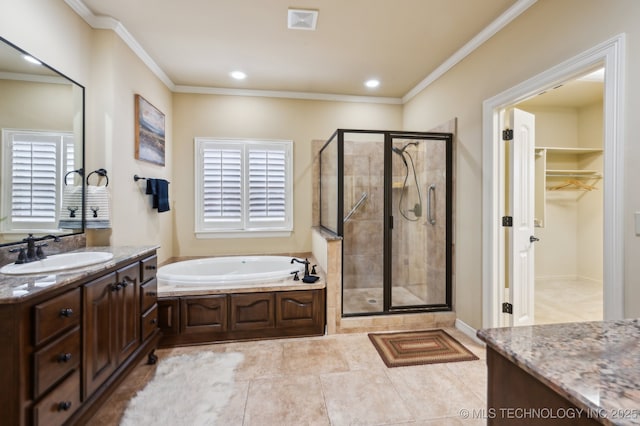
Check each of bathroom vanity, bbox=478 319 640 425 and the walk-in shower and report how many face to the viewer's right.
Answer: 0

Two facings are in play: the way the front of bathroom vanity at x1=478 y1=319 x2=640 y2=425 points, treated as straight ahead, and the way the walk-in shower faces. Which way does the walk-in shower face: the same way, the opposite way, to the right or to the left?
to the left

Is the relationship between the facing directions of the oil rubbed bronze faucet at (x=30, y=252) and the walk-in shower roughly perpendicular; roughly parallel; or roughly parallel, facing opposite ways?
roughly perpendicular

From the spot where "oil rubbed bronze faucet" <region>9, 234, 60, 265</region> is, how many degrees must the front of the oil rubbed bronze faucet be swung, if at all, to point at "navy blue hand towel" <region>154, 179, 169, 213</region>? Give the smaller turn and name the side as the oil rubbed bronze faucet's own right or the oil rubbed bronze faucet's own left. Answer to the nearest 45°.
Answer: approximately 90° to the oil rubbed bronze faucet's own left

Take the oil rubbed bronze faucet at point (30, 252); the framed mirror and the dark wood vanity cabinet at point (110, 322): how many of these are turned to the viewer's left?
0

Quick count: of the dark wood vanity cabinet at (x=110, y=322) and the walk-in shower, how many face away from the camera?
0

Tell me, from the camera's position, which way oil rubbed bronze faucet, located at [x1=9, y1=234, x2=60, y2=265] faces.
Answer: facing the viewer and to the right of the viewer

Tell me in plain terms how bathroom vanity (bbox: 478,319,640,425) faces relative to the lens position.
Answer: facing the viewer and to the left of the viewer

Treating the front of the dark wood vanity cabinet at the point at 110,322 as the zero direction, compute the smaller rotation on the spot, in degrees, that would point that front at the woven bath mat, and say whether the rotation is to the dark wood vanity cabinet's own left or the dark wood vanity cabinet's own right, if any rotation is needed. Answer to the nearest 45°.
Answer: approximately 45° to the dark wood vanity cabinet's own left

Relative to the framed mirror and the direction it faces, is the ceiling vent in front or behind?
in front

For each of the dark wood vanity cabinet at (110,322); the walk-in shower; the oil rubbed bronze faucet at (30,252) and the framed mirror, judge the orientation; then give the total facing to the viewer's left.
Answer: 0

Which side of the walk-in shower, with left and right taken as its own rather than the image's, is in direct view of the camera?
front
